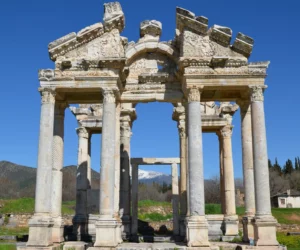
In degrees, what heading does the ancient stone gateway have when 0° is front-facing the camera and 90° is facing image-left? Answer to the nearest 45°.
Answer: approximately 0°
